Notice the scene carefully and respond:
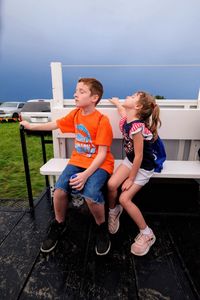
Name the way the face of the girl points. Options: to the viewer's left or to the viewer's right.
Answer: to the viewer's left

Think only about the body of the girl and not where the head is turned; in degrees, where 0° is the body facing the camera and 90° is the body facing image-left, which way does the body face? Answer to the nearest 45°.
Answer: approximately 45°

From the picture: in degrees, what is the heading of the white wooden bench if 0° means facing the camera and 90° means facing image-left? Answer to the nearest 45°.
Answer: approximately 0°
